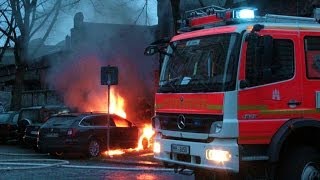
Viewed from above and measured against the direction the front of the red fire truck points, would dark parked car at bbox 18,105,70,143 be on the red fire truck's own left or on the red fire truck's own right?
on the red fire truck's own right

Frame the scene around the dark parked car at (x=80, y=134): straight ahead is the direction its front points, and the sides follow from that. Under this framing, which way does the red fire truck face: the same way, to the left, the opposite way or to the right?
the opposite way

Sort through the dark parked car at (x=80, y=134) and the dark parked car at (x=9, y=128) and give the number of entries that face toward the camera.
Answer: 0

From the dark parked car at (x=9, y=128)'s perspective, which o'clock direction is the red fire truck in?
The red fire truck is roughly at 4 o'clock from the dark parked car.

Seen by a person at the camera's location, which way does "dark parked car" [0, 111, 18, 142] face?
facing away from the viewer and to the right of the viewer

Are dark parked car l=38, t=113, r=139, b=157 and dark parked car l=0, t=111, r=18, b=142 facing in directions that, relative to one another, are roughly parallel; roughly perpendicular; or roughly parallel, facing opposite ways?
roughly parallel

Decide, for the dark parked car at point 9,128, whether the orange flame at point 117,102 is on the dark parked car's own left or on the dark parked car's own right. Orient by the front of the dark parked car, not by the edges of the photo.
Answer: on the dark parked car's own right

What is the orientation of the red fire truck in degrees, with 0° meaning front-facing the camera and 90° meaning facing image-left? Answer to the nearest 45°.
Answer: approximately 45°
